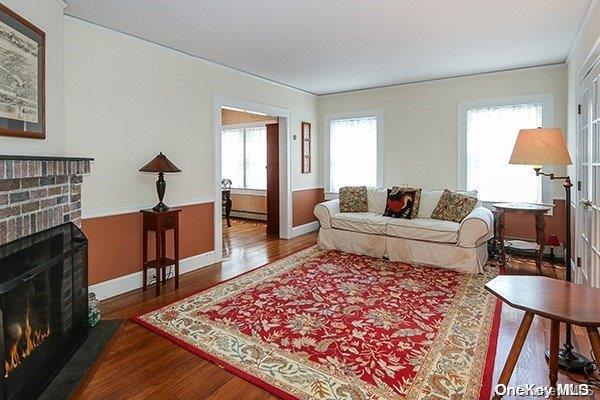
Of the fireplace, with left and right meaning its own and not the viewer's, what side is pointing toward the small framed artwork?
left

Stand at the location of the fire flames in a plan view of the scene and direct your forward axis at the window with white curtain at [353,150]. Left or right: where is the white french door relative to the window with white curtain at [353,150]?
right

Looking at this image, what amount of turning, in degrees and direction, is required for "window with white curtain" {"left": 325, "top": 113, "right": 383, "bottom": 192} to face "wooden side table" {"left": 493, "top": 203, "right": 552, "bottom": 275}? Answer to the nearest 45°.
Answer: approximately 45° to its left

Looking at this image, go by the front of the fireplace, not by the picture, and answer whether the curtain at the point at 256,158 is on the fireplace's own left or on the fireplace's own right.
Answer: on the fireplace's own left
